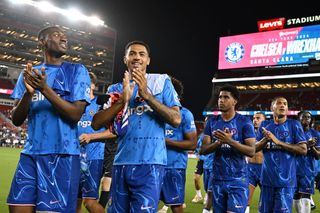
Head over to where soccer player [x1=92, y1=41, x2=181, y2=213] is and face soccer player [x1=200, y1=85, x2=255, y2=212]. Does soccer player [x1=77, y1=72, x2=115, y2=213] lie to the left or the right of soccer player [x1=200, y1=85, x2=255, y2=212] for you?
left

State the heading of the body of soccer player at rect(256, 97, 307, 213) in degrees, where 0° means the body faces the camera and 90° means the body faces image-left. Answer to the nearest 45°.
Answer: approximately 0°

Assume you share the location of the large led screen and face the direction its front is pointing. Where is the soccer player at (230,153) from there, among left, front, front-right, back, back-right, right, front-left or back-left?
front-left

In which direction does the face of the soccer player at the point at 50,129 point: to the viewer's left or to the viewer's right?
to the viewer's right

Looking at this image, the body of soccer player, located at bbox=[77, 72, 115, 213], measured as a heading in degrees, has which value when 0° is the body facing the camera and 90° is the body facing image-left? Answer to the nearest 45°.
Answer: approximately 45°

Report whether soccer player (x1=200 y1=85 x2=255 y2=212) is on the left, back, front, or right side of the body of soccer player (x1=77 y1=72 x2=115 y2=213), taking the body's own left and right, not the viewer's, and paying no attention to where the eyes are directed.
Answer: left

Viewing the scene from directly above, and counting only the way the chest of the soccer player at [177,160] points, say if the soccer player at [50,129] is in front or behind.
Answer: in front

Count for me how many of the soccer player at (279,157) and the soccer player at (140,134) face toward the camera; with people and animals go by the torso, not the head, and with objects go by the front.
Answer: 2

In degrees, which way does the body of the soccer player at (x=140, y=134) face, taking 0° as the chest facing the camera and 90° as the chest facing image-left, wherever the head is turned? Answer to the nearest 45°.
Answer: approximately 0°

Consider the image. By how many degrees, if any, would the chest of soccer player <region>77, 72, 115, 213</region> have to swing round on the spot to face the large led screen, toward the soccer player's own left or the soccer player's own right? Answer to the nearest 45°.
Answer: approximately 180°

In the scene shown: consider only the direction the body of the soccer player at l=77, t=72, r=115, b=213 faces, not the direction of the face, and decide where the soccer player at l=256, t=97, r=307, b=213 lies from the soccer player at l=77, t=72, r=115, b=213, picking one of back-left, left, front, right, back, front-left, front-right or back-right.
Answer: back-left
